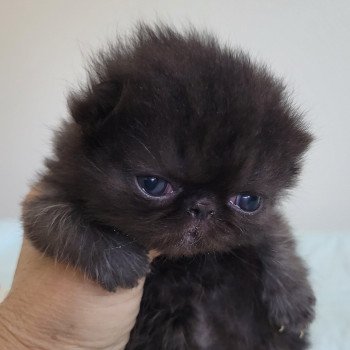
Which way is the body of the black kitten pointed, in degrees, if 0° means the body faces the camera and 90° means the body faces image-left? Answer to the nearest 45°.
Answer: approximately 0°
